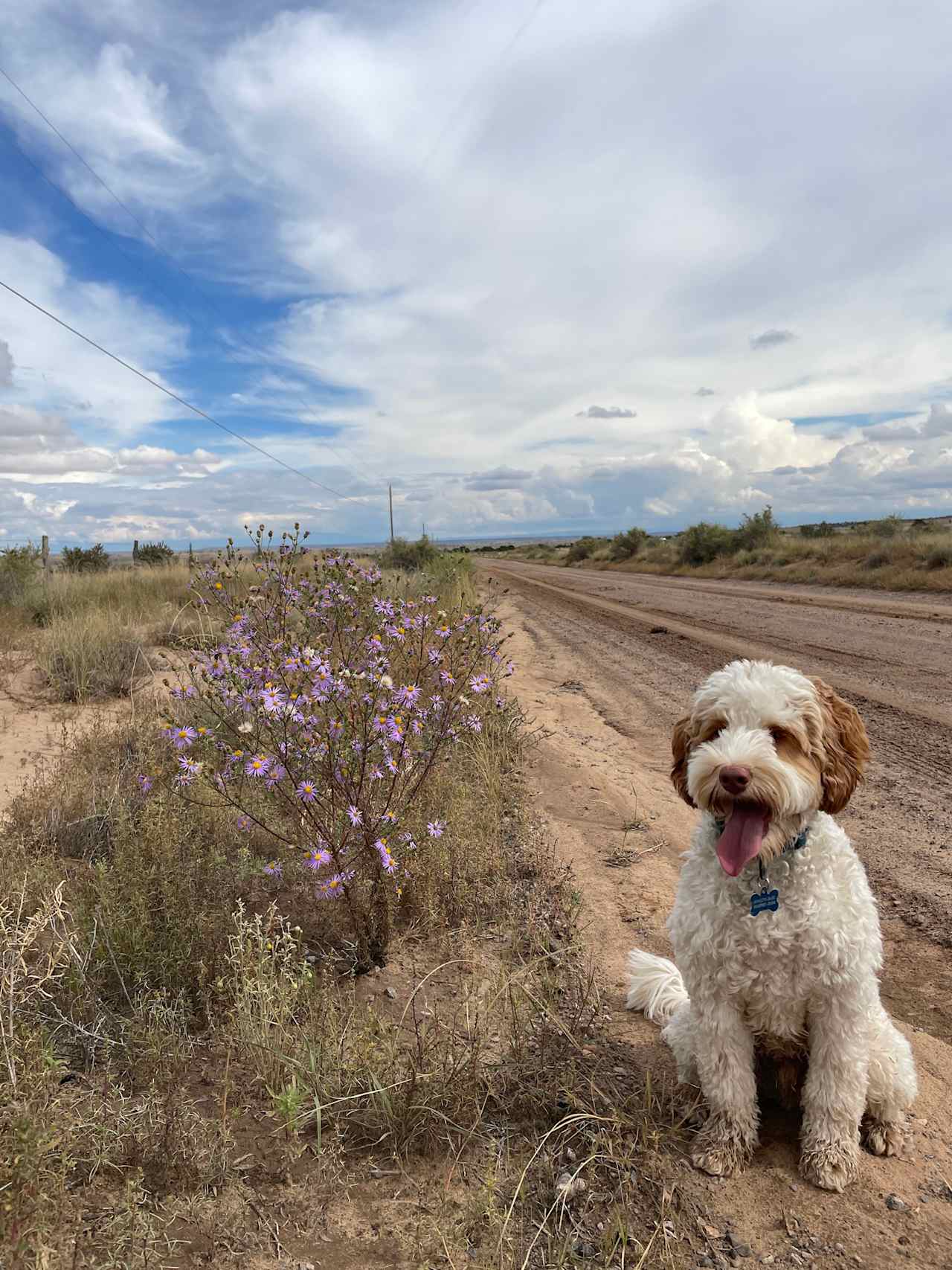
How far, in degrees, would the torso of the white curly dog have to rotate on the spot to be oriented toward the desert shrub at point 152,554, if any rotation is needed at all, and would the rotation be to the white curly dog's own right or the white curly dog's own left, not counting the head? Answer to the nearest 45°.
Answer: approximately 135° to the white curly dog's own right

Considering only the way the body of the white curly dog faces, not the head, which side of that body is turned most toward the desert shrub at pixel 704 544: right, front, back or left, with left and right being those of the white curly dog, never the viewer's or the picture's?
back

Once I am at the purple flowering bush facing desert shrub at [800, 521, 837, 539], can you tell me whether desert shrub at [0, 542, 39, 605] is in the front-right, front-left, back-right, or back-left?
front-left

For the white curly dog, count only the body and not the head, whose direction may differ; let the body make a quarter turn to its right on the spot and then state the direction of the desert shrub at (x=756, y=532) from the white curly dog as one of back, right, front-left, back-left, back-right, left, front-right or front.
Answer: right

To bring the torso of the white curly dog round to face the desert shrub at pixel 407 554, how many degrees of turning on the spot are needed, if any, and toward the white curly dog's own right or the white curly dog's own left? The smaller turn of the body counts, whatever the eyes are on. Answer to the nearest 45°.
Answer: approximately 135° to the white curly dog's own right

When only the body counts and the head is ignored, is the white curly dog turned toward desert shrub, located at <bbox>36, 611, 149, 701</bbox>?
no

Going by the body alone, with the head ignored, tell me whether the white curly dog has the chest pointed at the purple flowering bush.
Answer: no

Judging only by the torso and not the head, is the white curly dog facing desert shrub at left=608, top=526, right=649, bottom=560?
no

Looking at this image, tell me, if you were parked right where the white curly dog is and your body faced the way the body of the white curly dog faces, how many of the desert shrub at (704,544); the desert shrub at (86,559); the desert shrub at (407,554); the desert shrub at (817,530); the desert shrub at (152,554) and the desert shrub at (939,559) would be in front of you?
0

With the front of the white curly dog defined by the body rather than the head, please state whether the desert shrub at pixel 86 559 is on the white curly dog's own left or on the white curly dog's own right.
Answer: on the white curly dog's own right

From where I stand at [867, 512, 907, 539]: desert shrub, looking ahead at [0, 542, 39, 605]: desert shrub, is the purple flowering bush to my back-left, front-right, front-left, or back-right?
front-left

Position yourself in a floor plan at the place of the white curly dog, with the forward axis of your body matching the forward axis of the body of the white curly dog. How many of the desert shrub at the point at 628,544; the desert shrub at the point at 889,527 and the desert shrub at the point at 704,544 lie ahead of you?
0

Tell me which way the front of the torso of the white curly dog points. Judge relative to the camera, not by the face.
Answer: toward the camera
